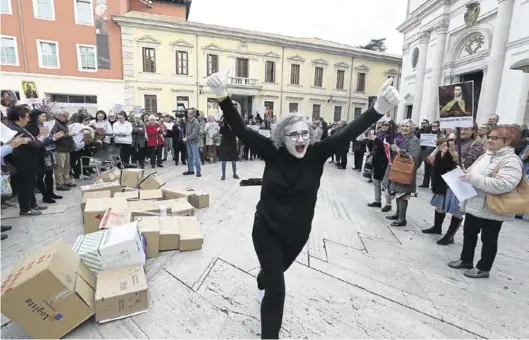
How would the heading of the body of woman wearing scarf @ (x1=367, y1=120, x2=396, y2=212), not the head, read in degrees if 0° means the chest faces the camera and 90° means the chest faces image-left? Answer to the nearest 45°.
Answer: approximately 90°

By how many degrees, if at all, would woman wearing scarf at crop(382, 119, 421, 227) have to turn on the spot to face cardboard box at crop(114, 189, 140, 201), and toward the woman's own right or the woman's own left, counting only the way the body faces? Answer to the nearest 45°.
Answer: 0° — they already face it

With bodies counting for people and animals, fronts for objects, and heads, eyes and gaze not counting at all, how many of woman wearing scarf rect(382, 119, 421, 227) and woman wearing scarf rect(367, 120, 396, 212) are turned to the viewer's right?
0

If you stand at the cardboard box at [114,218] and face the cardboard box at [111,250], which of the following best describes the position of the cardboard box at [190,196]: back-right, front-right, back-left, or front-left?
back-left

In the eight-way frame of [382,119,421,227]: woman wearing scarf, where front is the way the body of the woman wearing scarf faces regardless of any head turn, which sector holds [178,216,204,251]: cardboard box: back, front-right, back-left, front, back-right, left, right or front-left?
front

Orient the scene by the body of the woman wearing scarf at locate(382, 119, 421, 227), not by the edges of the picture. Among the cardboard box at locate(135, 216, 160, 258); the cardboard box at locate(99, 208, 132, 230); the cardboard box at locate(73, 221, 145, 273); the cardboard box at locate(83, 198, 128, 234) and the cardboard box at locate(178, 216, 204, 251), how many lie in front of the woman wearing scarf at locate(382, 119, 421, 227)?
5

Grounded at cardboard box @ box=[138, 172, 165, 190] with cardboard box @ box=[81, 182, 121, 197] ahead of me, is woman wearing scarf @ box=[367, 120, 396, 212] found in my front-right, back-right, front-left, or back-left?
back-left

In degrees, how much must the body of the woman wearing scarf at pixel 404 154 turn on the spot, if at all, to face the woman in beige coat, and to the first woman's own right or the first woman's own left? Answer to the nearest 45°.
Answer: approximately 90° to the first woman's own left

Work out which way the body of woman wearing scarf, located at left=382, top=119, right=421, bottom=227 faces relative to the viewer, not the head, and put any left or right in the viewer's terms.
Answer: facing the viewer and to the left of the viewer
